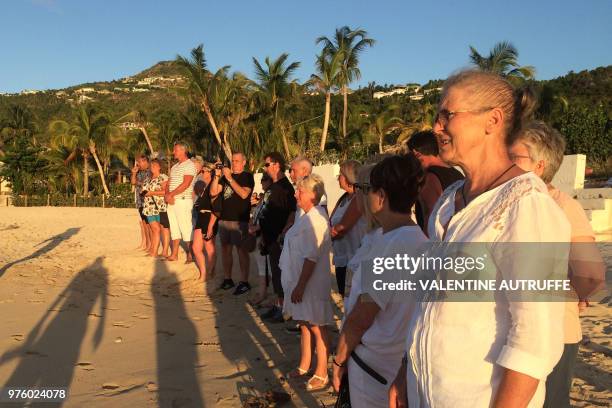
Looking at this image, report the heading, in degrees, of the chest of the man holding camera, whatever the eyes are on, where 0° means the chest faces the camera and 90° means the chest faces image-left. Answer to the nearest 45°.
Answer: approximately 45°

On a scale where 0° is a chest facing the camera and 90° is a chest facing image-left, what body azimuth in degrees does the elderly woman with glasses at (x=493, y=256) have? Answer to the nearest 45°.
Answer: approximately 45°

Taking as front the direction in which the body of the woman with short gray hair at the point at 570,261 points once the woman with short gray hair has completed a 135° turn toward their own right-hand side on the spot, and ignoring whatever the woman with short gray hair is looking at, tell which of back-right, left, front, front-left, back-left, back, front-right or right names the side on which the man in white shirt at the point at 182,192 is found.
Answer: left

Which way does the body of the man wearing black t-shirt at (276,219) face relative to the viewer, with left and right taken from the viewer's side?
facing to the left of the viewer

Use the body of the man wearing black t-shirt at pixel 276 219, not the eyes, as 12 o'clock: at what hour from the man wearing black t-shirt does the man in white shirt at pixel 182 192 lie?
The man in white shirt is roughly at 2 o'clock from the man wearing black t-shirt.

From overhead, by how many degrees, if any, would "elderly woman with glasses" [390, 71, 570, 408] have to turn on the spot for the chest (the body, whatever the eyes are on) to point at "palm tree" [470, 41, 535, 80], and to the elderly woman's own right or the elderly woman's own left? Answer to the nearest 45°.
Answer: approximately 135° to the elderly woman's own right
